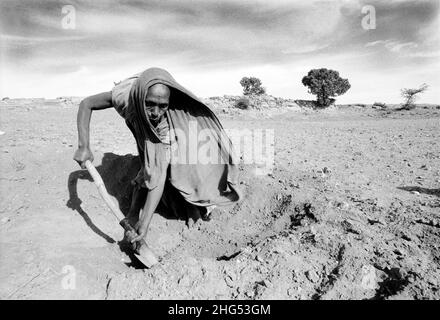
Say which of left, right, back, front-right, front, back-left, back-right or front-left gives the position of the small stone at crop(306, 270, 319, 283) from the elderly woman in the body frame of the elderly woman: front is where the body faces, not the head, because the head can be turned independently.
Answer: left

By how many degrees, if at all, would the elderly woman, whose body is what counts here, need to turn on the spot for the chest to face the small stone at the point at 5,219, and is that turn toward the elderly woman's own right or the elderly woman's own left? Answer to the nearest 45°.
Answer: approximately 45° to the elderly woman's own right

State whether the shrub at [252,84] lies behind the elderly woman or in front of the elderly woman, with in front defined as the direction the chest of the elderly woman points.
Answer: behind

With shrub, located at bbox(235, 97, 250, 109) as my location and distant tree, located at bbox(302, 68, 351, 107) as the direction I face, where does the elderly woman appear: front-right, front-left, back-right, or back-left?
back-right

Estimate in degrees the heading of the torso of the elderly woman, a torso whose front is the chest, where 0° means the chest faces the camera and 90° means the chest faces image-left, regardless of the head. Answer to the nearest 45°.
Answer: approximately 45°

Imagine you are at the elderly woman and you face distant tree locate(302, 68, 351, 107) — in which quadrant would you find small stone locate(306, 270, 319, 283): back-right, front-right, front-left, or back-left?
back-right

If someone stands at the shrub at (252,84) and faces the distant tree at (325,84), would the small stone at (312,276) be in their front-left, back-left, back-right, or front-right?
front-right

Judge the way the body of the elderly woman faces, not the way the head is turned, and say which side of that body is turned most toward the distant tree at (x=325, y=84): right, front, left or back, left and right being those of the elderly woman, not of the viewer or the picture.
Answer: back

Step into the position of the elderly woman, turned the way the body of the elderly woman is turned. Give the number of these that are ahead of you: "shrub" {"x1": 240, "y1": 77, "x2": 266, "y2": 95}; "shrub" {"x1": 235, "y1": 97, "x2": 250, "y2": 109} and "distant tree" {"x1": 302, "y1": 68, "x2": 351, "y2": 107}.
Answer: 0

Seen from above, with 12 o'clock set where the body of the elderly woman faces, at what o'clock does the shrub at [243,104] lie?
The shrub is roughly at 5 o'clock from the elderly woman.
